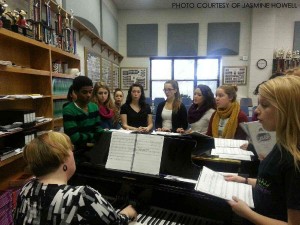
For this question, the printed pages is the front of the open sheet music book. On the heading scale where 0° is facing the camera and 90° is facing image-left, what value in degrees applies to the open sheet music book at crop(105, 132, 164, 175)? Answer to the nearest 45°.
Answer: approximately 0°

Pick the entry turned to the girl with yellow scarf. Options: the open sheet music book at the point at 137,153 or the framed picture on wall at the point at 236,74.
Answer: the framed picture on wall

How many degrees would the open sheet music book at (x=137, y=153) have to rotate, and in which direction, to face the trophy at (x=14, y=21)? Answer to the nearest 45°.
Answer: approximately 135° to its right

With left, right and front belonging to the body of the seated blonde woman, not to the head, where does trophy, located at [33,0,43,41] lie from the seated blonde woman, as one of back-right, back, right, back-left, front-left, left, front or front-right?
front-left

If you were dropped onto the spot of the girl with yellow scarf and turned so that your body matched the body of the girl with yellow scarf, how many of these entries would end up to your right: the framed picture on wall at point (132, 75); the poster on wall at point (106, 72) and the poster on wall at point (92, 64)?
3

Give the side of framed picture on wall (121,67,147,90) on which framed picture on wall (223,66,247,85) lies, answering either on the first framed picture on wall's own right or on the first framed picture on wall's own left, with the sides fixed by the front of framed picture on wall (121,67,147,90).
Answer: on the first framed picture on wall's own left

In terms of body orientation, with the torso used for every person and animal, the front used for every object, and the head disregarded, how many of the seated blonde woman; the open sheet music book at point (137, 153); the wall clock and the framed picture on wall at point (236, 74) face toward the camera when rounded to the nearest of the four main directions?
3

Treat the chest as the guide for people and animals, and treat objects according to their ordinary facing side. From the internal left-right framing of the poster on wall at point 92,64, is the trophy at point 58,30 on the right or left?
on its right

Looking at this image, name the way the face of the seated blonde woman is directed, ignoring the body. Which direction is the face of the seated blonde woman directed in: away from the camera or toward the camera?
away from the camera

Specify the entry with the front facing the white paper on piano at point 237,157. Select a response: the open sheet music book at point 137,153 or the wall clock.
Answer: the wall clock

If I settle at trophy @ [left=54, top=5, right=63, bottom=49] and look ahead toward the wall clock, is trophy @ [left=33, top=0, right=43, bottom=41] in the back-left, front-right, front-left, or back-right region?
back-right

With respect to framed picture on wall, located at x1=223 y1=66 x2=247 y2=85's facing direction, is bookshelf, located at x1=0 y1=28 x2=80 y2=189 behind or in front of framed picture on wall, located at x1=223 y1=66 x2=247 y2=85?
in front

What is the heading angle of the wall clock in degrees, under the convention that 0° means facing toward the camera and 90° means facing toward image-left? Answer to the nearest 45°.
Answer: approximately 0°

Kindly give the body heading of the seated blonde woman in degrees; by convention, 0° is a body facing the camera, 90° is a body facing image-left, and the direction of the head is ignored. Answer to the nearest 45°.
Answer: approximately 225°

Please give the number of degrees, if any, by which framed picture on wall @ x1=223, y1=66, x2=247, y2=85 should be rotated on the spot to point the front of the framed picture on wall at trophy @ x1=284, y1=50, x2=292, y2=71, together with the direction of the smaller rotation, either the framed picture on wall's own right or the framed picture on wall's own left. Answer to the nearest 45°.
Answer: approximately 90° to the framed picture on wall's own left
